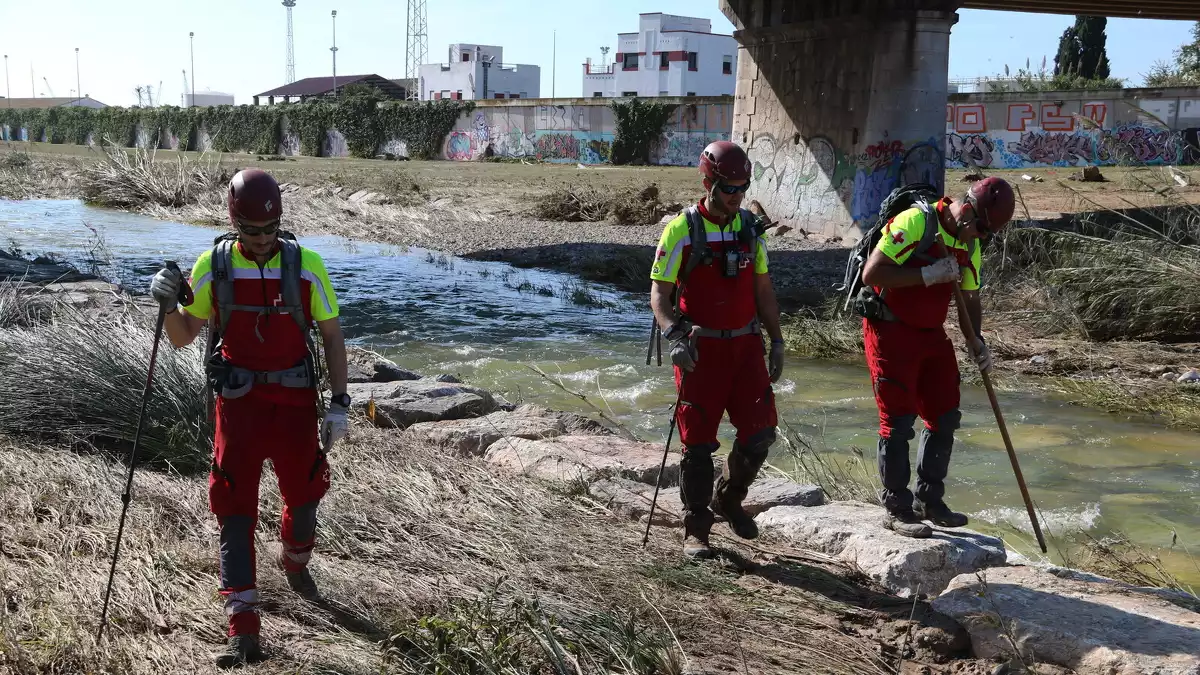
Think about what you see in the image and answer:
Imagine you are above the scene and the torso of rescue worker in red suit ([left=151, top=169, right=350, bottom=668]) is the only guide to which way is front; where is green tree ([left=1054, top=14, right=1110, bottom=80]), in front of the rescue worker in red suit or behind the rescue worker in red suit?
behind

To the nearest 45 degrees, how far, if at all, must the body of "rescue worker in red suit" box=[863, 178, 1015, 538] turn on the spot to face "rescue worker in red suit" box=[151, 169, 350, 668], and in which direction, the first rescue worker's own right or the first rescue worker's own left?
approximately 90° to the first rescue worker's own right

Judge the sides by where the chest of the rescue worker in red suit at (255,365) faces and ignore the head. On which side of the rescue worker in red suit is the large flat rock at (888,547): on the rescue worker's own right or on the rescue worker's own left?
on the rescue worker's own left

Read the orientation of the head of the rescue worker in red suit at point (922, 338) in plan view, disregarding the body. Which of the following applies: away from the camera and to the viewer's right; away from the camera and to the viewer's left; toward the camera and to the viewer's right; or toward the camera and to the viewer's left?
toward the camera and to the viewer's right

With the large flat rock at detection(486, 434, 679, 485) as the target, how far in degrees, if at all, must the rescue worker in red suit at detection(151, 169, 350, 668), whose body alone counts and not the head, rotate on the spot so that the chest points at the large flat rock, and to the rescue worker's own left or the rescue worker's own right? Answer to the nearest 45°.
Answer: approximately 135° to the rescue worker's own left

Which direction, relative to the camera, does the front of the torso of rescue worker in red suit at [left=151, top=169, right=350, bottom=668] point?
toward the camera

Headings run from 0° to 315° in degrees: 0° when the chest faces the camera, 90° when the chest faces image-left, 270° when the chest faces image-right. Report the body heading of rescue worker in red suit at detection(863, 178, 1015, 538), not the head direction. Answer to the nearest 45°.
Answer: approximately 315°

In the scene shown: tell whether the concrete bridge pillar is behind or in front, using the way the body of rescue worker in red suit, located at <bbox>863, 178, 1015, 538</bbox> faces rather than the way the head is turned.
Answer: behind

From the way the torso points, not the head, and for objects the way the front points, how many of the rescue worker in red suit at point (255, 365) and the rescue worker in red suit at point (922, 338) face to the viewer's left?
0
